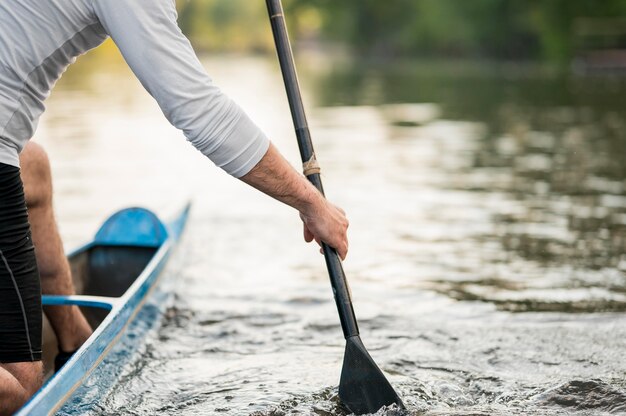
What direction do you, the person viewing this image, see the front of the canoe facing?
facing away from the viewer and to the right of the viewer
